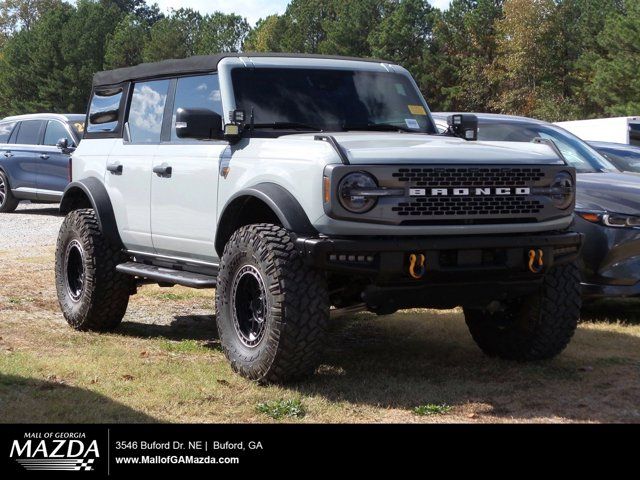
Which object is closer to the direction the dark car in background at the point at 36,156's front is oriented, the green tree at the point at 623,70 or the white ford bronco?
the white ford bronco

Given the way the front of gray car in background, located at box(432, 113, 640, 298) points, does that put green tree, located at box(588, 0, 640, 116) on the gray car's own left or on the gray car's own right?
on the gray car's own left

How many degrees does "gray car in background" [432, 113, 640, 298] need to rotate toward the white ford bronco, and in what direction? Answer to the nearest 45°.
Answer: approximately 90° to its right

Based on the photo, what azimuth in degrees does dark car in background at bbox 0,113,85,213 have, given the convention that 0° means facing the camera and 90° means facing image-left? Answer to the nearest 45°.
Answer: approximately 315°

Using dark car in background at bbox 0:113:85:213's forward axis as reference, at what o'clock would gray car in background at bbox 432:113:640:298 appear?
The gray car in background is roughly at 1 o'clock from the dark car in background.

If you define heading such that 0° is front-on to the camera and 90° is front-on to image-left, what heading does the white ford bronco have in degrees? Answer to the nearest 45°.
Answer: approximately 315°

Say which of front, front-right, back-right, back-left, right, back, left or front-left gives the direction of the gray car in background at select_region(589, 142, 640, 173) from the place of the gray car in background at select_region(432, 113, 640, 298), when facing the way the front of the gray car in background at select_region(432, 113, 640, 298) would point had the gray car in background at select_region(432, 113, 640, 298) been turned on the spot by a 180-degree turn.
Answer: front-right

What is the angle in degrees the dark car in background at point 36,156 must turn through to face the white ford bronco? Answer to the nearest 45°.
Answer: approximately 45° to its right

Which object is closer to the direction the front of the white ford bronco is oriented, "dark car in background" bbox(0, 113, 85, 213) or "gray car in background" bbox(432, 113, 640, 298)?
the gray car in background

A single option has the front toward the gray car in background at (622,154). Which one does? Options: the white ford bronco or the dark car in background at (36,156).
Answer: the dark car in background

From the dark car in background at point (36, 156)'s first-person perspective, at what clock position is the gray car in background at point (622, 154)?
The gray car in background is roughly at 12 o'clock from the dark car in background.

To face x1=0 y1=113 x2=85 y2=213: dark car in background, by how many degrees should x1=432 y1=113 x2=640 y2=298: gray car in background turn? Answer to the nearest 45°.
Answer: approximately 180°
